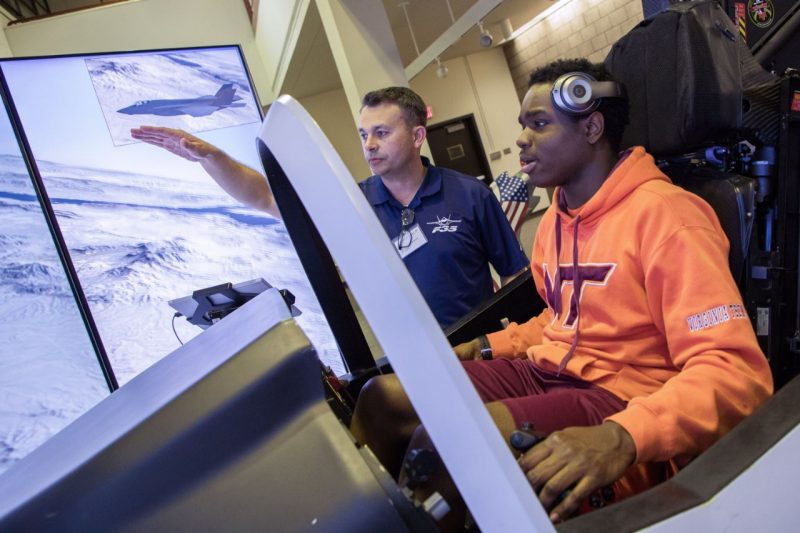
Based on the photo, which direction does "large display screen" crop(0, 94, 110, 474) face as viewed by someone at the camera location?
facing the viewer and to the right of the viewer

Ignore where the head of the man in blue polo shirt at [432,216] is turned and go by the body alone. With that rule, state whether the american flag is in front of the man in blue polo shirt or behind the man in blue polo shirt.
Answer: behind

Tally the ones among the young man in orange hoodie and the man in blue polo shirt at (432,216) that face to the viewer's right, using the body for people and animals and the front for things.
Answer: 0

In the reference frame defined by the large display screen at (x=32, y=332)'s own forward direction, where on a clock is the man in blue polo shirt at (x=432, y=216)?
The man in blue polo shirt is roughly at 12 o'clock from the large display screen.

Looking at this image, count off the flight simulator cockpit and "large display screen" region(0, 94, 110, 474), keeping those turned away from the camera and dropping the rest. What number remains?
0

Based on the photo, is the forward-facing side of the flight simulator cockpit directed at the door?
no

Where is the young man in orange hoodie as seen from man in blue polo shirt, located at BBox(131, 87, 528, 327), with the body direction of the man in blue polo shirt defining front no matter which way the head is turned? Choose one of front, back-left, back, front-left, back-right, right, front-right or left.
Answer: front-left

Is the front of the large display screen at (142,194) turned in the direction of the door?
no

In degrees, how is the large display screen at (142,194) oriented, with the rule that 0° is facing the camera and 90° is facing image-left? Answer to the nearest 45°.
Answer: approximately 315°

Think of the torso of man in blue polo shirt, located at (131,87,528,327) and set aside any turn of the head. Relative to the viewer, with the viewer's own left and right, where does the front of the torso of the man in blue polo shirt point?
facing the viewer and to the left of the viewer

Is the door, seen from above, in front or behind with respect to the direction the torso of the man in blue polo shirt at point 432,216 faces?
behind

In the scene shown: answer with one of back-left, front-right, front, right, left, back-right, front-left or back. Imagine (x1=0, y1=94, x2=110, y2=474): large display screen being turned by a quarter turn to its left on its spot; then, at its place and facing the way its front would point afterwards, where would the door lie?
front

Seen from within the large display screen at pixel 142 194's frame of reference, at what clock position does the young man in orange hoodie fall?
The young man in orange hoodie is roughly at 1 o'clock from the large display screen.
